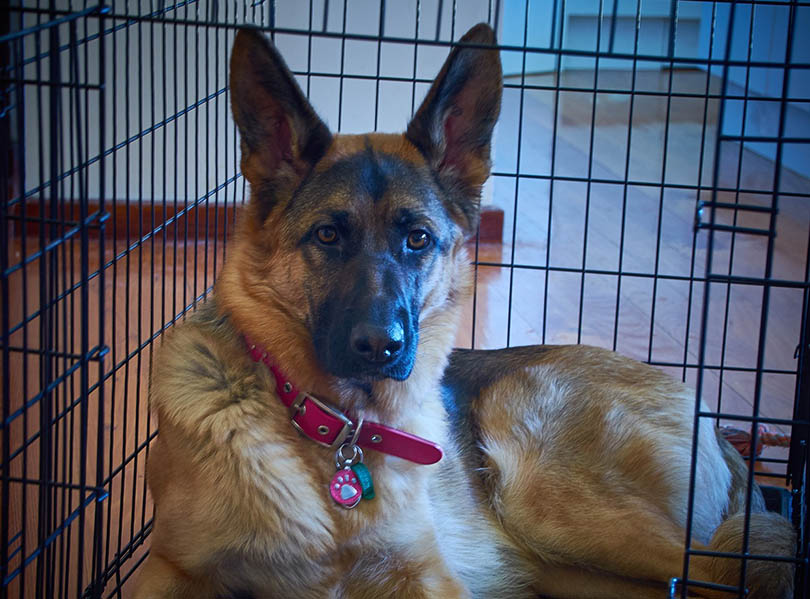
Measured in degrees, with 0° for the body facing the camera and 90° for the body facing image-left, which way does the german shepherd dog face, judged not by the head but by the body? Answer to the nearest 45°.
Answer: approximately 45°

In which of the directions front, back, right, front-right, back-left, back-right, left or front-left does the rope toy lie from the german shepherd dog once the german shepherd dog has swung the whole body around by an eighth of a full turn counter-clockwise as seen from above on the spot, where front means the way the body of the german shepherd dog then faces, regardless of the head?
back-left
